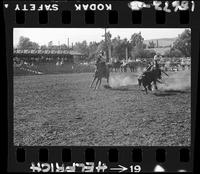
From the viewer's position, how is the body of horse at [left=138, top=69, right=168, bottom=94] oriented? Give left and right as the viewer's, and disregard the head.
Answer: facing the viewer and to the left of the viewer

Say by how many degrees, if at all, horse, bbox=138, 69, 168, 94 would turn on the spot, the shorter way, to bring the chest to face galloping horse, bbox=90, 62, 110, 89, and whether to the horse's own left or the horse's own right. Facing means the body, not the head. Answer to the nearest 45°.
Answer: approximately 45° to the horse's own right
